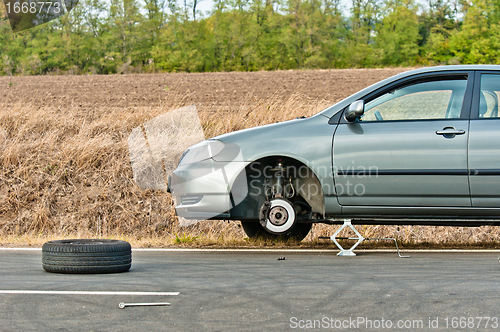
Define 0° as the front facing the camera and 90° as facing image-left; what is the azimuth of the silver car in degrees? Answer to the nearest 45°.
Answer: approximately 90°

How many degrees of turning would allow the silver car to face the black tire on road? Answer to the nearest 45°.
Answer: approximately 45° to its left
